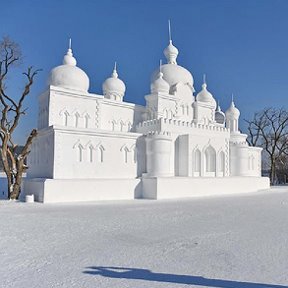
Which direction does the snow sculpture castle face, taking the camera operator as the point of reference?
facing the viewer and to the right of the viewer
